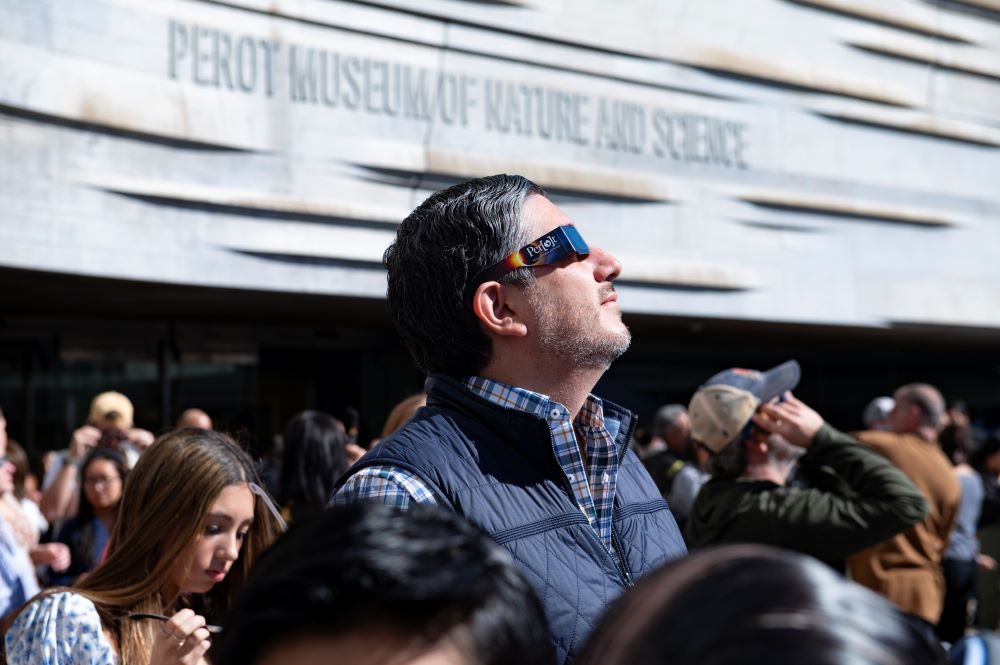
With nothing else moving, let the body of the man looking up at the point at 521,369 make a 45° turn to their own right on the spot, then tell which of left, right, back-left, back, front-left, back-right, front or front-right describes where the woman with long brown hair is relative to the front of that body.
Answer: back-right

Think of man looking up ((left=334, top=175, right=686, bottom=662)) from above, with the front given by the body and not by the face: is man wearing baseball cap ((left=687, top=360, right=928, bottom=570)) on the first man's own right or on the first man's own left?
on the first man's own left

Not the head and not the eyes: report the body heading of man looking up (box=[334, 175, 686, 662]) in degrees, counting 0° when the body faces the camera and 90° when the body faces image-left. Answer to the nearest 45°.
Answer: approximately 315°

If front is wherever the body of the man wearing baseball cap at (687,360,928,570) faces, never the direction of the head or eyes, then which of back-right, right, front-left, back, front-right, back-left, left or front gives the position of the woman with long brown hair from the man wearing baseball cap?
back

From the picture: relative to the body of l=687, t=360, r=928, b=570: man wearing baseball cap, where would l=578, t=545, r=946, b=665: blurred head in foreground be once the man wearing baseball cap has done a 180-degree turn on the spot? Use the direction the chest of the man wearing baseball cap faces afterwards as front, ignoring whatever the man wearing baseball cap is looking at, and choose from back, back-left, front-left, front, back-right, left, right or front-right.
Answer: front-left

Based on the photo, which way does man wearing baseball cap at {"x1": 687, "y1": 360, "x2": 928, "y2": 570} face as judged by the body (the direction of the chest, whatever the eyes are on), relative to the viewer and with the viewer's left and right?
facing away from the viewer and to the right of the viewer

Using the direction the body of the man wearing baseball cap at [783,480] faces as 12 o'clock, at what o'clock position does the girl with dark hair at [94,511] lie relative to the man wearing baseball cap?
The girl with dark hair is roughly at 8 o'clock from the man wearing baseball cap.

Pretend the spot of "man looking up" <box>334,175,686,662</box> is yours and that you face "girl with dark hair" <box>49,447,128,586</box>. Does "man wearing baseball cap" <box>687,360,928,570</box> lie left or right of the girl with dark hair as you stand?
right

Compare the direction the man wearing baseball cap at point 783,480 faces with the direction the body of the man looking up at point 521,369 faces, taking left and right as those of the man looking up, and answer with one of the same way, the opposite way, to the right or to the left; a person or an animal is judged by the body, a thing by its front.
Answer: to the left

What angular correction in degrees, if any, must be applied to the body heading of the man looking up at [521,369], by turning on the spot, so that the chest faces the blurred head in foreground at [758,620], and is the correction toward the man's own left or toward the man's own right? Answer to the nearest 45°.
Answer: approximately 45° to the man's own right

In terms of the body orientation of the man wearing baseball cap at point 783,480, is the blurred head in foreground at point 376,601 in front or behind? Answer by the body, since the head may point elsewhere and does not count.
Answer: behind

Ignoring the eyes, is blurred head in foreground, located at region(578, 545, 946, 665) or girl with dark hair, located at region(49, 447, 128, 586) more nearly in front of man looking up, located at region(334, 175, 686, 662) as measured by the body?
the blurred head in foreground
